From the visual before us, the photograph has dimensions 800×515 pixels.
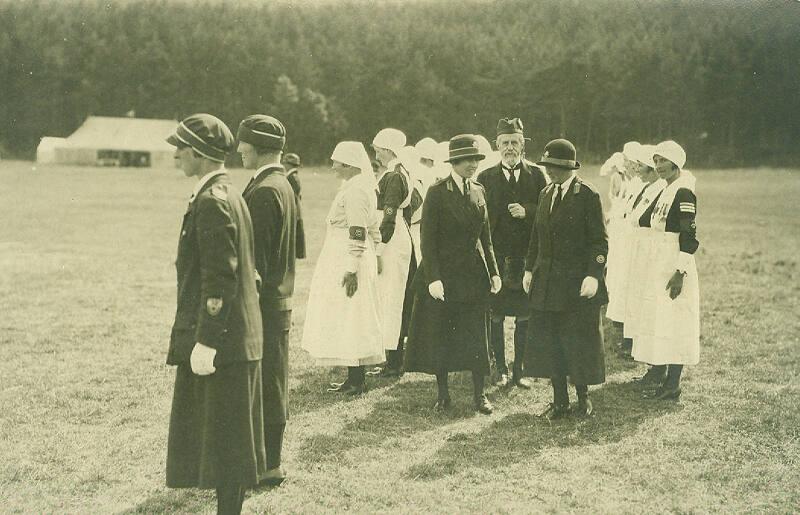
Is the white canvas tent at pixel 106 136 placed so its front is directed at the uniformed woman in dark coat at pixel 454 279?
yes

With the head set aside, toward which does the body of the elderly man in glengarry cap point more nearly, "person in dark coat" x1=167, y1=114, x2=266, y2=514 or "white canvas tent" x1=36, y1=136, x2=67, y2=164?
the person in dark coat
